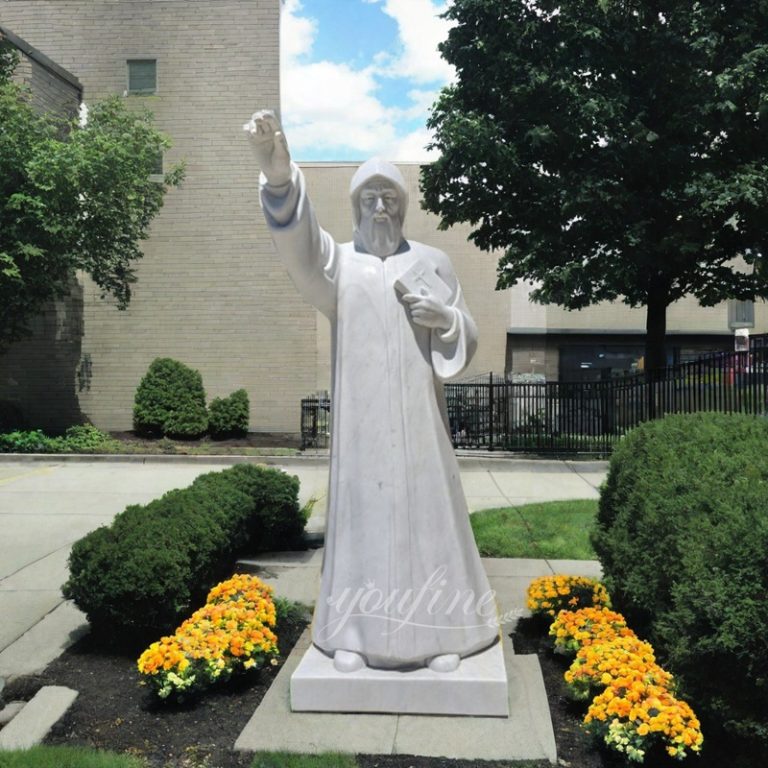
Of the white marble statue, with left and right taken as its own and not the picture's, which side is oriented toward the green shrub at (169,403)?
back

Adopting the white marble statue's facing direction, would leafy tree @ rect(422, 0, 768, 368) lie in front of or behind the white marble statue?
behind

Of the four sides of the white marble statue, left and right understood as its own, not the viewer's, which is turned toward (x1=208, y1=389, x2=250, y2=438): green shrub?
back

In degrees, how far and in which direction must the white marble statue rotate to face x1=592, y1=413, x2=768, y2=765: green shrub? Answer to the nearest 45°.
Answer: approximately 90° to its left

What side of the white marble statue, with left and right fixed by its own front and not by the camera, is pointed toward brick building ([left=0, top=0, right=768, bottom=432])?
back

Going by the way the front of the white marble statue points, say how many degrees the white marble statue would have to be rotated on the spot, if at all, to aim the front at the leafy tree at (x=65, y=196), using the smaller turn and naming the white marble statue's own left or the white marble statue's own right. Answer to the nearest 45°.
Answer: approximately 135° to the white marble statue's own right

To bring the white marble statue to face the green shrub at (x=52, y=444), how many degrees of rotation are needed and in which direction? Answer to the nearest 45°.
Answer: approximately 135° to its right

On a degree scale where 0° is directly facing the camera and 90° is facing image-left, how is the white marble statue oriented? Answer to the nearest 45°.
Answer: approximately 0°

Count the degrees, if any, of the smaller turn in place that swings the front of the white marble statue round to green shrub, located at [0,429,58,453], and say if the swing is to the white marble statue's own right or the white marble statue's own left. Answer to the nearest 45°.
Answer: approximately 135° to the white marble statue's own right

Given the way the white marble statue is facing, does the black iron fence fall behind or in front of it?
behind
